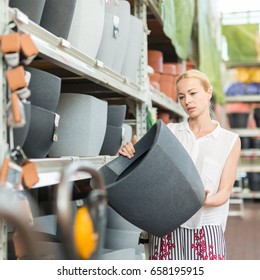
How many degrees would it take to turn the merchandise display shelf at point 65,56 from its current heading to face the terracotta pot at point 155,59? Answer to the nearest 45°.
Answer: approximately 135° to its left

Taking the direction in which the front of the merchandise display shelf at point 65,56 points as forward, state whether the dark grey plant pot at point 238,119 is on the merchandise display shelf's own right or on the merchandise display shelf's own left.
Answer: on the merchandise display shelf's own left

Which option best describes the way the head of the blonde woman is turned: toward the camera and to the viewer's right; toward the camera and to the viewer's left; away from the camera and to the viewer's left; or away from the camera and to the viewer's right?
toward the camera and to the viewer's left

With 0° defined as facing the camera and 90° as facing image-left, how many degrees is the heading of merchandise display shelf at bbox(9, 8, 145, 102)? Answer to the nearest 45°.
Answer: approximately 315°
